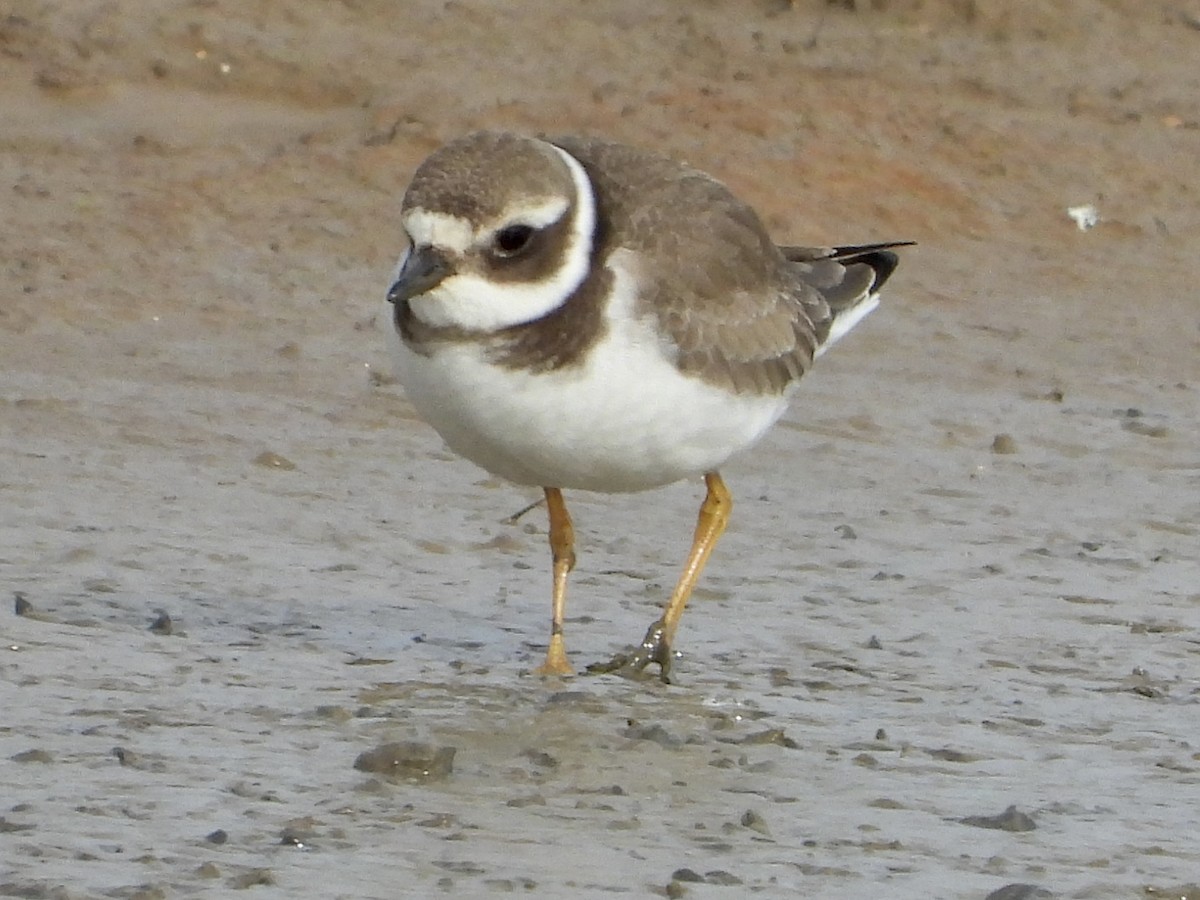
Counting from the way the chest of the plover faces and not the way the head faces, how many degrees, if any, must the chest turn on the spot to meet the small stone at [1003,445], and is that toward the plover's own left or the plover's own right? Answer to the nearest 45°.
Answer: approximately 180°

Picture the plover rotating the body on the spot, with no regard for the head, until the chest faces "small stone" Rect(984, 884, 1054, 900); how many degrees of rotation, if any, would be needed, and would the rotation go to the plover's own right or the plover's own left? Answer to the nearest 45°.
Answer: approximately 90° to the plover's own left

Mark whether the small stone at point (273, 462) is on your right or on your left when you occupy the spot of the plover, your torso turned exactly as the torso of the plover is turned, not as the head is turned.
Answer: on your right

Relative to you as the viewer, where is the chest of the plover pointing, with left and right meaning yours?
facing the viewer and to the left of the viewer

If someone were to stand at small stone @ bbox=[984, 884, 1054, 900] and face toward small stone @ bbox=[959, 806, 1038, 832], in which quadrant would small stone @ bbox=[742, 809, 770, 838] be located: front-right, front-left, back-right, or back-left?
front-left

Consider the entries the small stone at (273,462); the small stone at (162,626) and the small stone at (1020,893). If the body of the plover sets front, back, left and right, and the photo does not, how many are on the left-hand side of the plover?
1
